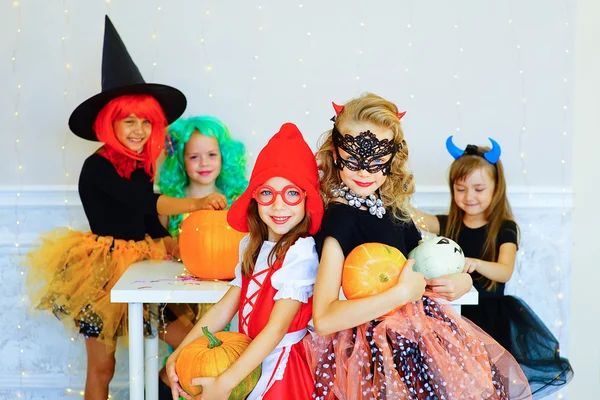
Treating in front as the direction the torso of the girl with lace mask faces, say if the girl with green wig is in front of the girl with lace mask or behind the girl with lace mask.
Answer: behind

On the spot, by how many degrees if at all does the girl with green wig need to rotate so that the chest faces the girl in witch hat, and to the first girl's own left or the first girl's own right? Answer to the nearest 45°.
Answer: approximately 45° to the first girl's own right

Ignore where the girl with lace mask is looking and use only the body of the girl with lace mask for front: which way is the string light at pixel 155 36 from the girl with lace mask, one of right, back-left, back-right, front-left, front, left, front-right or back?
back

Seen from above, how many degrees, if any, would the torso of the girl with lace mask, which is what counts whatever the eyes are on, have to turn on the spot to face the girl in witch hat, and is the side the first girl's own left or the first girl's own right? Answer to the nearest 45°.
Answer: approximately 180°

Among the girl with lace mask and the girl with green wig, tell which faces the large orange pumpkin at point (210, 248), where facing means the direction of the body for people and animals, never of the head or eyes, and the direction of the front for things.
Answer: the girl with green wig

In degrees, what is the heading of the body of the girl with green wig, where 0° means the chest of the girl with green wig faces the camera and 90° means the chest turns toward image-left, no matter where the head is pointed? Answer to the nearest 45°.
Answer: approximately 0°

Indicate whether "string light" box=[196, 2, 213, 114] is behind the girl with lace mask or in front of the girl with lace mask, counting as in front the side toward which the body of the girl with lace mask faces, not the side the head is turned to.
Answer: behind

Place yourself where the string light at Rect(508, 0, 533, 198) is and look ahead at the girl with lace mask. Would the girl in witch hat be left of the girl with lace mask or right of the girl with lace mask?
right
